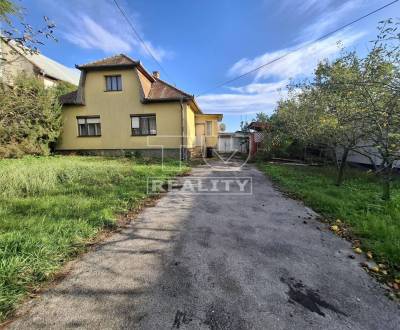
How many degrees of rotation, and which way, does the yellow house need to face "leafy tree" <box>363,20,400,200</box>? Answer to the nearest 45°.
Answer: approximately 45° to its left

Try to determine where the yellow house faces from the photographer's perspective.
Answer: facing the viewer

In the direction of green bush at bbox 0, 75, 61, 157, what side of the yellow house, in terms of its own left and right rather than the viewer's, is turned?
right

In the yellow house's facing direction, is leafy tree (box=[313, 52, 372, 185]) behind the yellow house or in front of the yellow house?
in front
